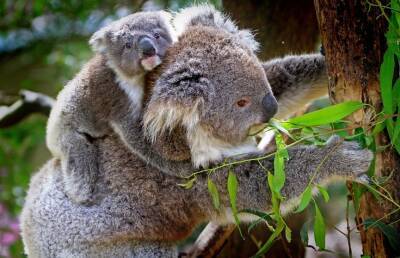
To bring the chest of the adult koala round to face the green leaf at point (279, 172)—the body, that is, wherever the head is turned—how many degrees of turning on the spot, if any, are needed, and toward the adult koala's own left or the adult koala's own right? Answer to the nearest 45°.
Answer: approximately 45° to the adult koala's own right

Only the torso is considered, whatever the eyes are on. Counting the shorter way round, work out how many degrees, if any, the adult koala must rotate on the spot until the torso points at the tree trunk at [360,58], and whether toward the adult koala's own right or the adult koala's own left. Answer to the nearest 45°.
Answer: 0° — it already faces it

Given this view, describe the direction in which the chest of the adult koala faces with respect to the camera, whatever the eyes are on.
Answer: to the viewer's right

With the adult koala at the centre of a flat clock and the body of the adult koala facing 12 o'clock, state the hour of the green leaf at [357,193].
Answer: The green leaf is roughly at 1 o'clock from the adult koala.
